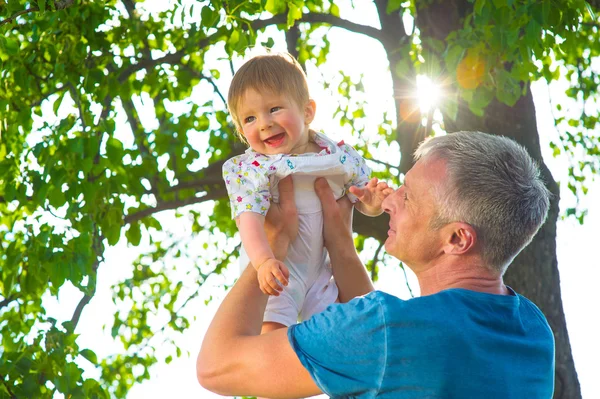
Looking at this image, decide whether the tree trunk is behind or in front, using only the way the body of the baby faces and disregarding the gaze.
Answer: behind

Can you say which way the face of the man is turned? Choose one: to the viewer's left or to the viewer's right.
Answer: to the viewer's left

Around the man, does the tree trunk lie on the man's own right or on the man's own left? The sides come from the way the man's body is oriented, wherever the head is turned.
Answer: on the man's own right

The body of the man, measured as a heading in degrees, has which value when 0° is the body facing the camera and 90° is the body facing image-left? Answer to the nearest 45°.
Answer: approximately 135°
